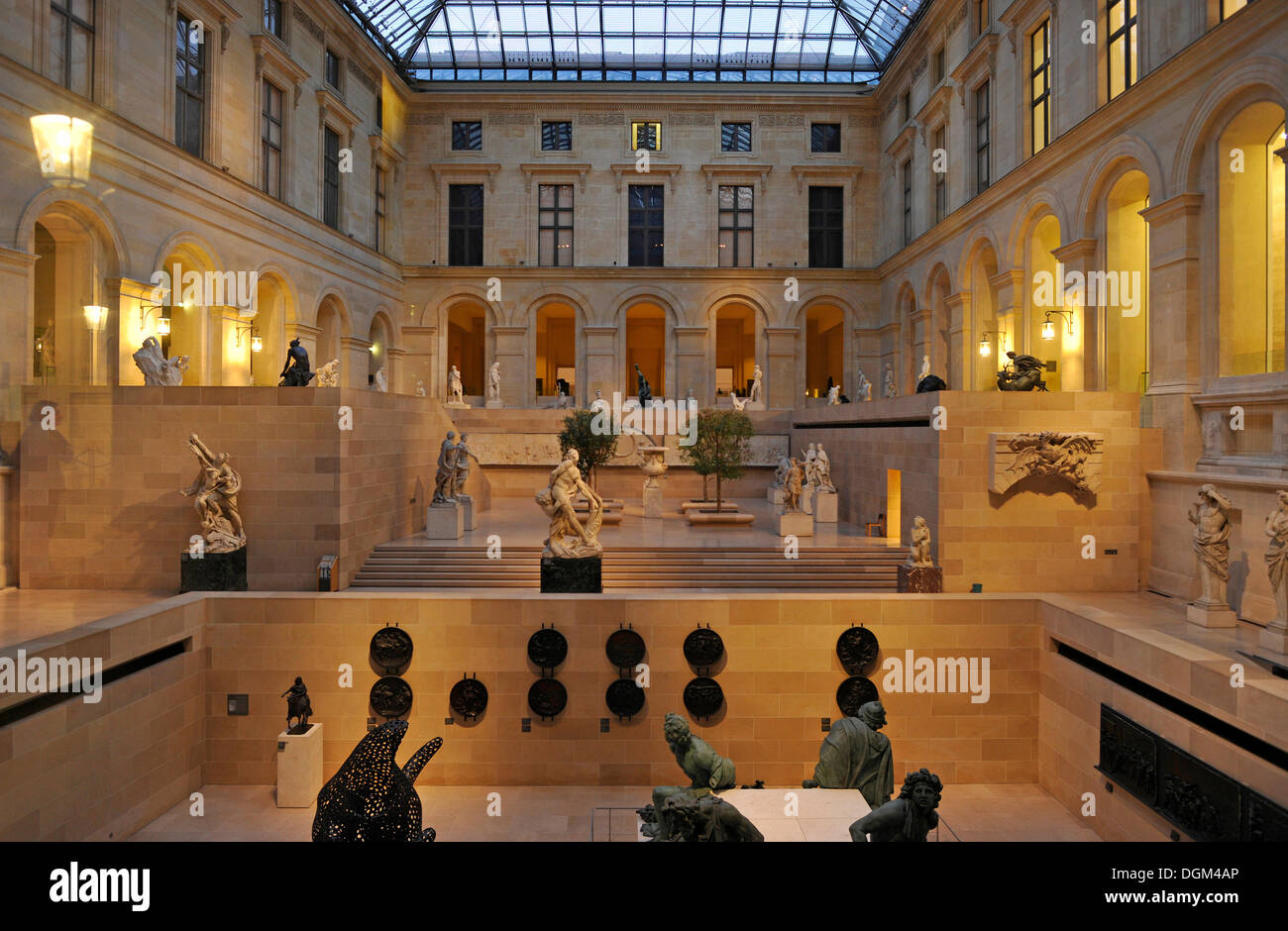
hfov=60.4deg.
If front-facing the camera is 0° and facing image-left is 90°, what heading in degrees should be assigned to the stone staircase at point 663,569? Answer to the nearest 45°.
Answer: approximately 0°

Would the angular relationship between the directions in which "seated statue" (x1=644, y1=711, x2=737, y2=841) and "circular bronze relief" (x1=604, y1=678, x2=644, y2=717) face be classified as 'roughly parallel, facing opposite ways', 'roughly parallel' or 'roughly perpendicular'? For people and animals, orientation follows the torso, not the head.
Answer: roughly perpendicular

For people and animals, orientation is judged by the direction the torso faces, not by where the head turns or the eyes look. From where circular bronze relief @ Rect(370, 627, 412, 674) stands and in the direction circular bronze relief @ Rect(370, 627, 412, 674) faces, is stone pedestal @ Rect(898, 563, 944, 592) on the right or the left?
on its left

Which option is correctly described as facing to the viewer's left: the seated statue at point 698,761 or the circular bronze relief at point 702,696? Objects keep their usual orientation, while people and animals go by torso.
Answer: the seated statue

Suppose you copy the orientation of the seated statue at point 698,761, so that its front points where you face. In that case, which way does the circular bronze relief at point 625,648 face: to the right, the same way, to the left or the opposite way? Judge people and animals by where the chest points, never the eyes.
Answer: to the left

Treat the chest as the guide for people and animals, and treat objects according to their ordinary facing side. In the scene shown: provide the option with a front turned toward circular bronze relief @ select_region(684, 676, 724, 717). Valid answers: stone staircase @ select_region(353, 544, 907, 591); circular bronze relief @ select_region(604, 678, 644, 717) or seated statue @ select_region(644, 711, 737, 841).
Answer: the stone staircase
